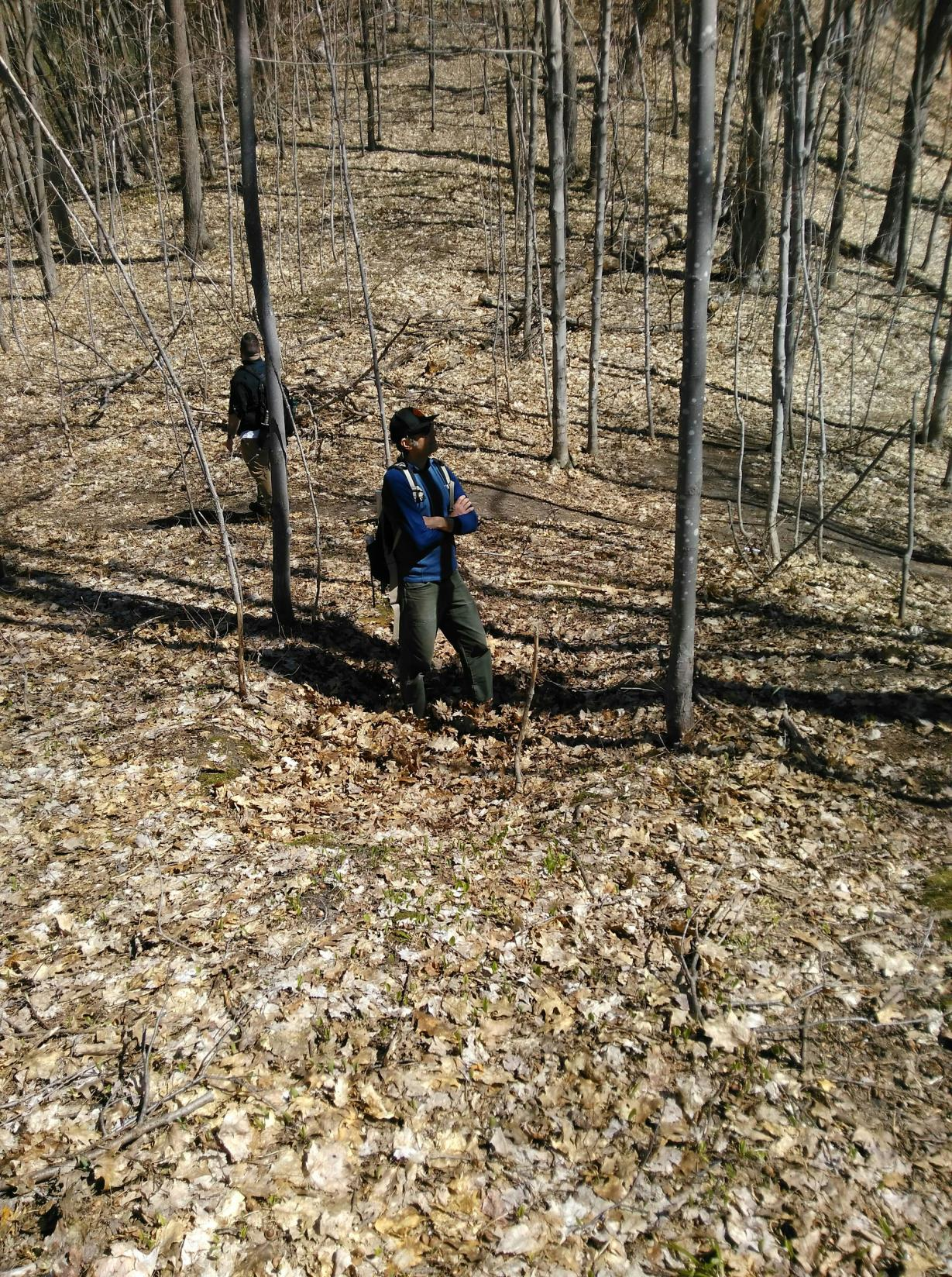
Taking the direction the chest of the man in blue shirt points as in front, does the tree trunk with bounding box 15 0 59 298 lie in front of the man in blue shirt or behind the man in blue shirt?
behind

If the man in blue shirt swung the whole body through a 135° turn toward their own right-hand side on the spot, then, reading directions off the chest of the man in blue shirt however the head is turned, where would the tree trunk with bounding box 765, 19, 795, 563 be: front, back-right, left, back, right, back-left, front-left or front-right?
back-right

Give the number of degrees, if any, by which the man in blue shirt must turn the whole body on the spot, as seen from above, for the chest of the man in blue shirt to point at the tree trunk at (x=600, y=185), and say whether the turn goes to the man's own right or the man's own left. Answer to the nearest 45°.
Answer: approximately 135° to the man's own left

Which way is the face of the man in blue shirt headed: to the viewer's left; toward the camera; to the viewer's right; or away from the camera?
to the viewer's right

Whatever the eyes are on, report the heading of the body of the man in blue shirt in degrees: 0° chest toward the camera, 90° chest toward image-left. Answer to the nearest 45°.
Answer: approximately 315°

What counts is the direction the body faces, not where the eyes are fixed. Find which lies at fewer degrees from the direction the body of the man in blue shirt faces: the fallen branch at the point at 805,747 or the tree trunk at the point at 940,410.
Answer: the fallen branch

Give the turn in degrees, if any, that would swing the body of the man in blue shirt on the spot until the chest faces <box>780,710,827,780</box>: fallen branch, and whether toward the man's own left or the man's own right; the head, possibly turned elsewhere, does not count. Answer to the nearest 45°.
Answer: approximately 45° to the man's own left

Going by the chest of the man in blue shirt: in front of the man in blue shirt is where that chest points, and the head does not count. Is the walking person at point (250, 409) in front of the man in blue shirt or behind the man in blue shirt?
behind

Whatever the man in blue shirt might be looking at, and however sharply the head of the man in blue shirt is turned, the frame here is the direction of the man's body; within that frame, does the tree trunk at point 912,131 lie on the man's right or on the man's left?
on the man's left

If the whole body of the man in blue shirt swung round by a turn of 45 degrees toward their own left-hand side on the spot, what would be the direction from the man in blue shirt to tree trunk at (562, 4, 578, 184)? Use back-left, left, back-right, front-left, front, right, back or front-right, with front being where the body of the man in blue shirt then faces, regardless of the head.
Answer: left
